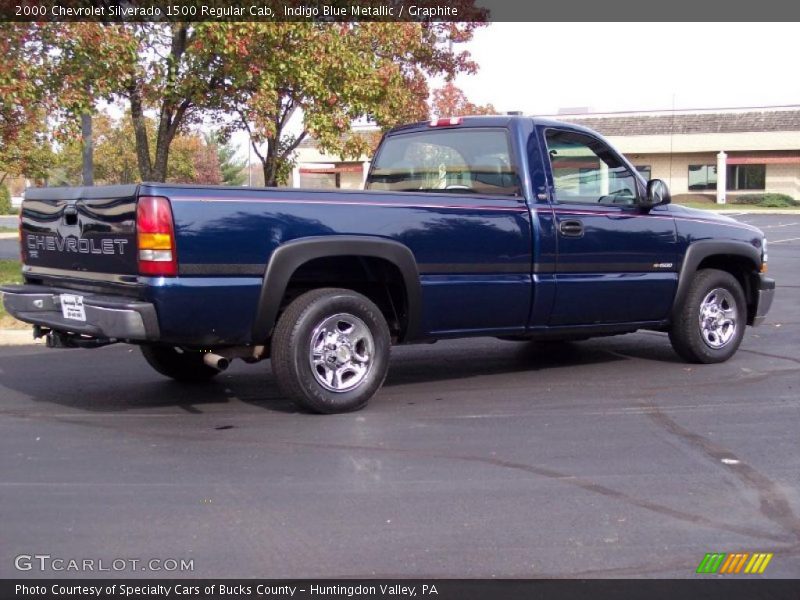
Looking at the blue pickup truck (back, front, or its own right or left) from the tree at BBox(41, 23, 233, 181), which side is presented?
left

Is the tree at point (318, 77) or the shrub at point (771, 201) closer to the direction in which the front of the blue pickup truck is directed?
the shrub

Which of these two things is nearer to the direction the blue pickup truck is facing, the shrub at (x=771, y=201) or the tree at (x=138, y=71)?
the shrub

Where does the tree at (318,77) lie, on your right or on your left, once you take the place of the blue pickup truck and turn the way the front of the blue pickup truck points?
on your left

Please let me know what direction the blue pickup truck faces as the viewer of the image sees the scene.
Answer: facing away from the viewer and to the right of the viewer

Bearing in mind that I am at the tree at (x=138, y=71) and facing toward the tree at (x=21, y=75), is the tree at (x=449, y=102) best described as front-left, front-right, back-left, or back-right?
back-right

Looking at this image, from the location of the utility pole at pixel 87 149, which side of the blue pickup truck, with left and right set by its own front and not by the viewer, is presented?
left

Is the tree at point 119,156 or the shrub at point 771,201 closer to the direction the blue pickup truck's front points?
the shrub

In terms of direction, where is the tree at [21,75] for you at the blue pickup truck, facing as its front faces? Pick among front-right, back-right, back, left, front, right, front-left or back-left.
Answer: left

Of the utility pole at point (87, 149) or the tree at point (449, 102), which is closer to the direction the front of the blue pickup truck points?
the tree

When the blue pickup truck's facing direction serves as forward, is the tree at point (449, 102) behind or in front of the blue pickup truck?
in front
